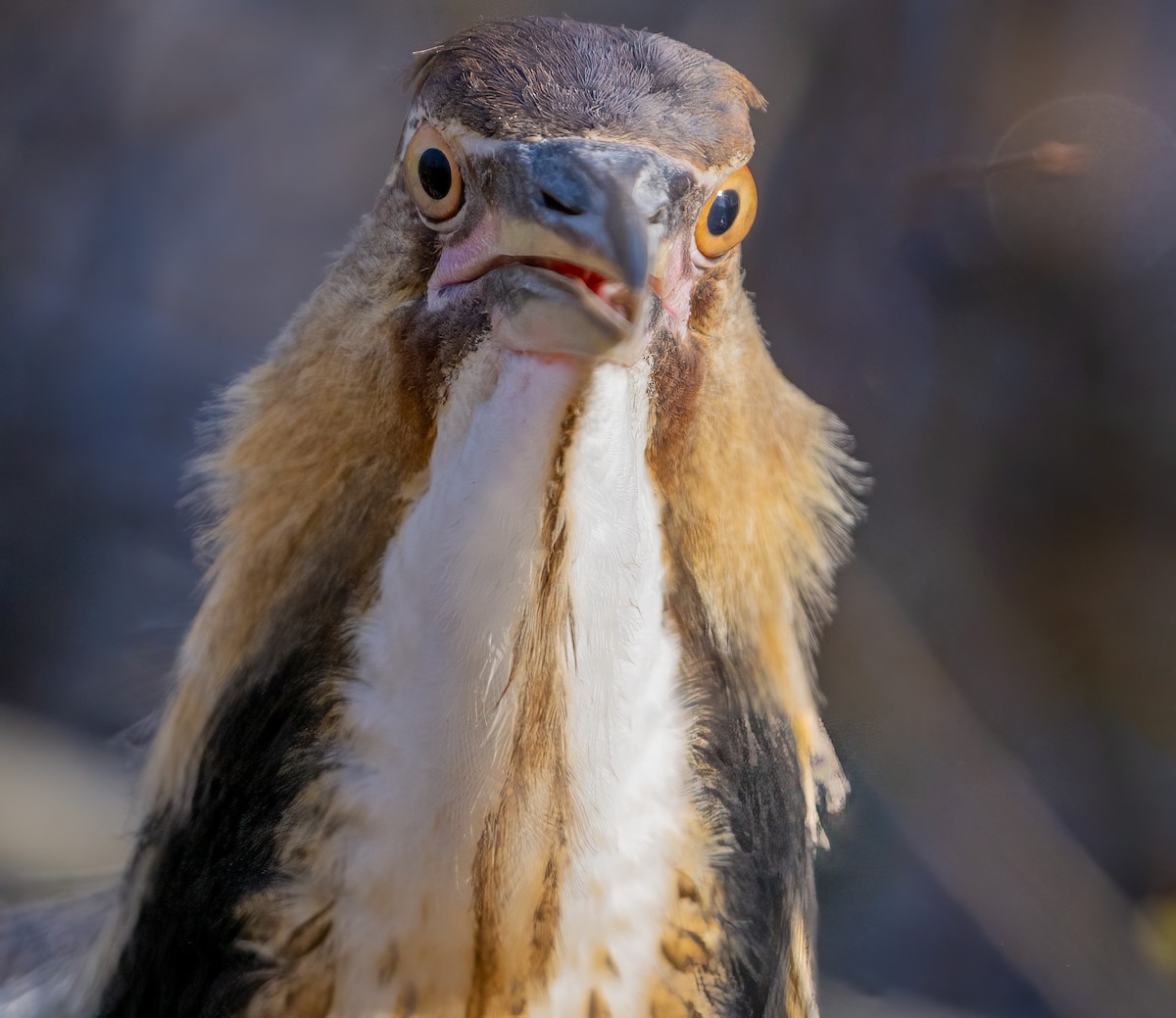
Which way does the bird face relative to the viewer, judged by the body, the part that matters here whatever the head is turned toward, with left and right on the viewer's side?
facing the viewer
